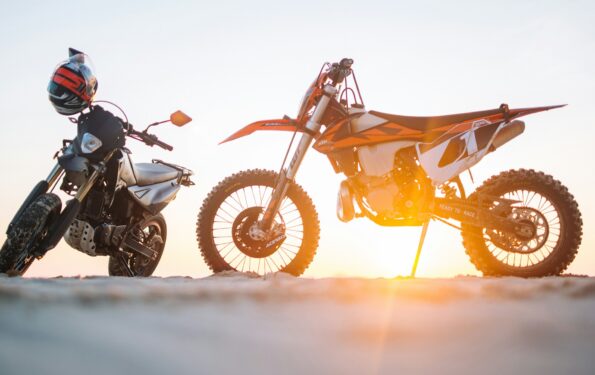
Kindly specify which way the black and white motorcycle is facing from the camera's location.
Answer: facing the viewer and to the left of the viewer

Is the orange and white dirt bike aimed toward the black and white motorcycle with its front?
yes

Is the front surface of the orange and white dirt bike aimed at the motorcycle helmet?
yes

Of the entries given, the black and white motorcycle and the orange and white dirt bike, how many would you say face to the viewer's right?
0

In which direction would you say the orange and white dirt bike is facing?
to the viewer's left
